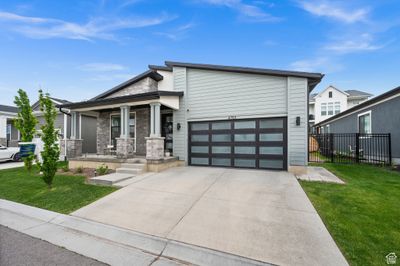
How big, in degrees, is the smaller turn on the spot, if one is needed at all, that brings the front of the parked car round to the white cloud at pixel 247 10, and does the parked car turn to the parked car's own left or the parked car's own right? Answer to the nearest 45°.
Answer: approximately 45° to the parked car's own right

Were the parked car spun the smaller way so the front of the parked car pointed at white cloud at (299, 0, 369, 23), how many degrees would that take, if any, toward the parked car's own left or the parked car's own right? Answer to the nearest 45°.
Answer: approximately 45° to the parked car's own right

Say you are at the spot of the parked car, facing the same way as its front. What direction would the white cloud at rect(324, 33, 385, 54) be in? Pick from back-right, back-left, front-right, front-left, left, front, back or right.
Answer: front-right
